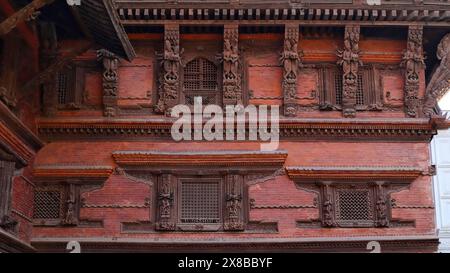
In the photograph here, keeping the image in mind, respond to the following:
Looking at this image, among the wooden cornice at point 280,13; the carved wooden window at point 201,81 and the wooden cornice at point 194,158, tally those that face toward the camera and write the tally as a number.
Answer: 3

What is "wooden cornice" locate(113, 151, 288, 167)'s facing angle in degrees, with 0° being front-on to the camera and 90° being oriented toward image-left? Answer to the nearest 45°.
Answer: approximately 0°

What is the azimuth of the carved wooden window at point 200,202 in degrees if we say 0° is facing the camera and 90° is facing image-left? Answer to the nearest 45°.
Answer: approximately 0°

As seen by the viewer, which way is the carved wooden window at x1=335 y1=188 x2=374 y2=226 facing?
toward the camera

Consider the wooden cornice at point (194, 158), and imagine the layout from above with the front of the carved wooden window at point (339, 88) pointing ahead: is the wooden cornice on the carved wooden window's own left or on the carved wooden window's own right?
on the carved wooden window's own right

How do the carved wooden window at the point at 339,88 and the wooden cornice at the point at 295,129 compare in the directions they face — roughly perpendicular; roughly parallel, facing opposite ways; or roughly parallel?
roughly parallel

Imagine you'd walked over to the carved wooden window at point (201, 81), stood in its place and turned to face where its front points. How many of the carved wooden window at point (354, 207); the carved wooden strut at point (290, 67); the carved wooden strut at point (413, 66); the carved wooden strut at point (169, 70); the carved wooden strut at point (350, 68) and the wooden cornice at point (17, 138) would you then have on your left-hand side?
4

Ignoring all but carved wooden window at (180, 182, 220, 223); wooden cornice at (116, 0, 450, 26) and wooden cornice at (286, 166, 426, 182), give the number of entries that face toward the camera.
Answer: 3

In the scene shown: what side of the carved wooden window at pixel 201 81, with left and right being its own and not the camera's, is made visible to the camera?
front

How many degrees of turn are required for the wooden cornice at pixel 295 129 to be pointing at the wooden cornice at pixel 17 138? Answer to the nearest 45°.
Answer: approximately 90° to its right

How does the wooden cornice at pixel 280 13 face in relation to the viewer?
toward the camera
